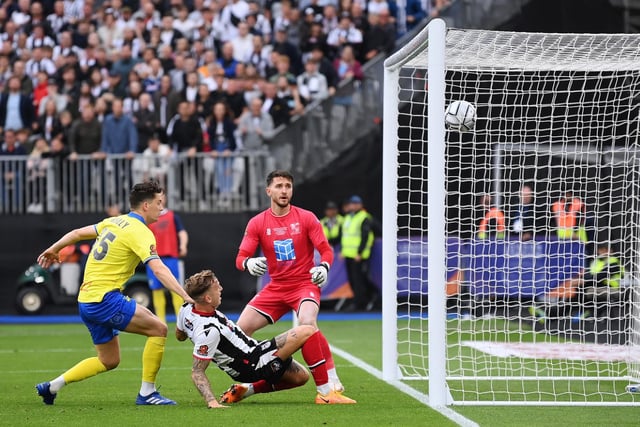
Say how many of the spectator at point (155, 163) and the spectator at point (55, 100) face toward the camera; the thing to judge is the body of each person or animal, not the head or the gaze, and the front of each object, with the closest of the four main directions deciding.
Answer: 2

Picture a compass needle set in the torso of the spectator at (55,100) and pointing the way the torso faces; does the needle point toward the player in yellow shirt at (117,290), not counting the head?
yes

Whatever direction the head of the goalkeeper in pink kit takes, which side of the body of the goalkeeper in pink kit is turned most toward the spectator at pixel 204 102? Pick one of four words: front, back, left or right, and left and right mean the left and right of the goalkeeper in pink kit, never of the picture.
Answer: back

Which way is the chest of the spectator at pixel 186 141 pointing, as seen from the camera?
toward the camera

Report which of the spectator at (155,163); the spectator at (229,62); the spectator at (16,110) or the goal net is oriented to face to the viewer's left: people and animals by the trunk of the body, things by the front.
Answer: the goal net

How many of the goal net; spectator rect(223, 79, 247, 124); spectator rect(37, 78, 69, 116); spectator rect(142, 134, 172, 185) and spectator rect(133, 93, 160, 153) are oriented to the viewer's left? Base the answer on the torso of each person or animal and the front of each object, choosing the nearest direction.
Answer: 1

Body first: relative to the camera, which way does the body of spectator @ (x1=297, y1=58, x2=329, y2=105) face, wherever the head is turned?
toward the camera

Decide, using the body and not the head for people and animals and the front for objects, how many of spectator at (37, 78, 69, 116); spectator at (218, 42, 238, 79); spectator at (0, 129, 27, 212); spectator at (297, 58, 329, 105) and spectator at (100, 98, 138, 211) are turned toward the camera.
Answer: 5

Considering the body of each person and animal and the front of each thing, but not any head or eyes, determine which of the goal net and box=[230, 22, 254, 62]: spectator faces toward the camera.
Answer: the spectator

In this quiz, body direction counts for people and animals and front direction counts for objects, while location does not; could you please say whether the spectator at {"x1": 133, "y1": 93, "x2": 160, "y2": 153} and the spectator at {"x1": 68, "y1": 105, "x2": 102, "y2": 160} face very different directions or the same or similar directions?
same or similar directions

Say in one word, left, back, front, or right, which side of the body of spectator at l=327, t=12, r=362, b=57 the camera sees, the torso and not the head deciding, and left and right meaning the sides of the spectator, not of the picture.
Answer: front

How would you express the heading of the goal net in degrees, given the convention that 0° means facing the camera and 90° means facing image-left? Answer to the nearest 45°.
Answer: approximately 90°

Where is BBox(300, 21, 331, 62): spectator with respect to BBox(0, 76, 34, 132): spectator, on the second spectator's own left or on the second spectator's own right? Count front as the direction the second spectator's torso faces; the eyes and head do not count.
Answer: on the second spectator's own left

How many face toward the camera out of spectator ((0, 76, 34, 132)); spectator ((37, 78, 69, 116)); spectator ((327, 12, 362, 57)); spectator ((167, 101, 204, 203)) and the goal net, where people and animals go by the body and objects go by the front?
4

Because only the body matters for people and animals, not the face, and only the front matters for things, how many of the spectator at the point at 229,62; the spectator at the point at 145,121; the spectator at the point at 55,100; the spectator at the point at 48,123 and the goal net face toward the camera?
4

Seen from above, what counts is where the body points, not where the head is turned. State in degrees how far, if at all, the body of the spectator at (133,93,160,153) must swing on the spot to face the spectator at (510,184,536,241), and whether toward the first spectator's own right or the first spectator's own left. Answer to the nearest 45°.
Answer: approximately 45° to the first spectator's own left
